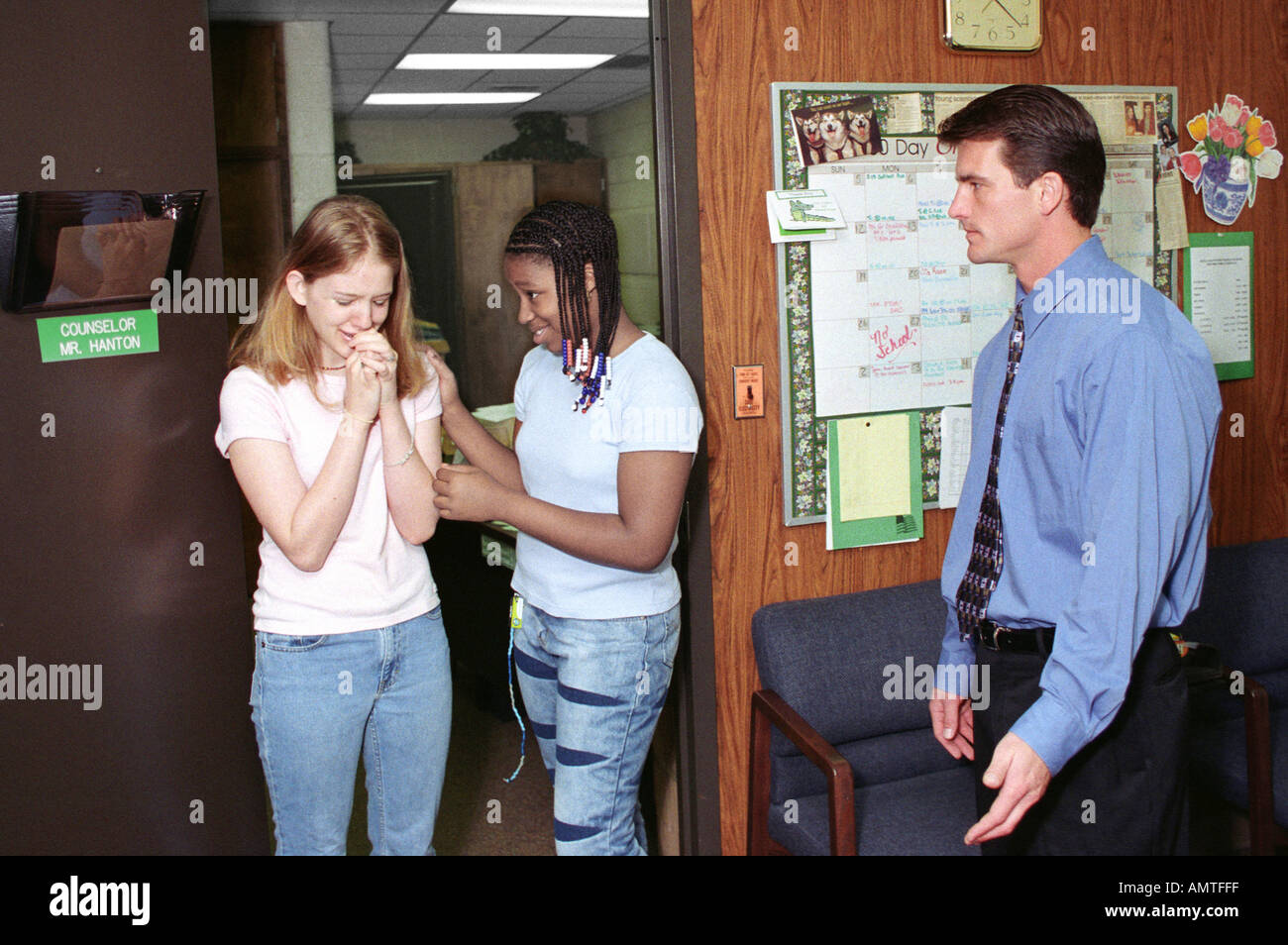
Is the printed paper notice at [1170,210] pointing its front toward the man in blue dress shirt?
yes

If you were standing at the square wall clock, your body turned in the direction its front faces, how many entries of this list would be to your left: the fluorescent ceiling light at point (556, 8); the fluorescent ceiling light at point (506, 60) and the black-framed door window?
0

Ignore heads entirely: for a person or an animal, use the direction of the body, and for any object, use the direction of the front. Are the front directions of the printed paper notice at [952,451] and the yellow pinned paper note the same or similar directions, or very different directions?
same or similar directions

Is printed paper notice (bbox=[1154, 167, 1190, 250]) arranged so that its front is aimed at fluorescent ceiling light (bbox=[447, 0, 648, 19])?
no

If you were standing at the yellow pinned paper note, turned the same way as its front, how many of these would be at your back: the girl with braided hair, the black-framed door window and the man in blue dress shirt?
0

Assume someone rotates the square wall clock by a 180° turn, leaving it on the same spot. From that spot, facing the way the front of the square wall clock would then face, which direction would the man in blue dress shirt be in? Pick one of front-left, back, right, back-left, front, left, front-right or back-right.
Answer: back

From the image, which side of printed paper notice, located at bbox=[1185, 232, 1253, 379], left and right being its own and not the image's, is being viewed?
front

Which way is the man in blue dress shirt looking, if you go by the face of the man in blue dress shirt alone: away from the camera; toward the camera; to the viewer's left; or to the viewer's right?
to the viewer's left

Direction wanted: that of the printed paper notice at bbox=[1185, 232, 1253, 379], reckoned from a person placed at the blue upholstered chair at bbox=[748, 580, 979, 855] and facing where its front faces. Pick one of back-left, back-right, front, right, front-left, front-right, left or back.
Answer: left

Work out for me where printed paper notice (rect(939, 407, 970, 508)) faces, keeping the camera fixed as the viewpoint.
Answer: facing the viewer

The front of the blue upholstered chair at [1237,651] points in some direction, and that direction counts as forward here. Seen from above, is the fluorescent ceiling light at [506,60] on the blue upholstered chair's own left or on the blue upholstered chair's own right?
on the blue upholstered chair's own right

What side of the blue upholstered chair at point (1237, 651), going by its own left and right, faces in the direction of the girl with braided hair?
right
